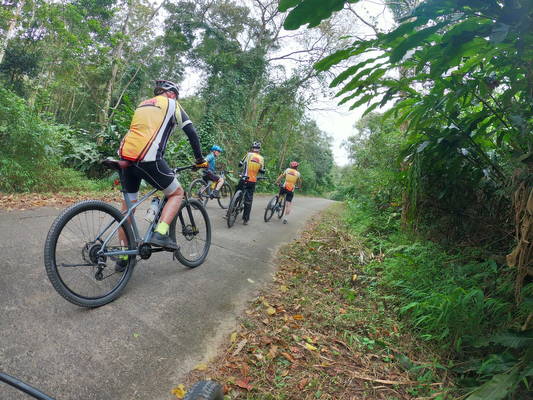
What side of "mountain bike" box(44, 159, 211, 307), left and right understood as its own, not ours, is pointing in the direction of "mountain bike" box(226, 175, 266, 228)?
front

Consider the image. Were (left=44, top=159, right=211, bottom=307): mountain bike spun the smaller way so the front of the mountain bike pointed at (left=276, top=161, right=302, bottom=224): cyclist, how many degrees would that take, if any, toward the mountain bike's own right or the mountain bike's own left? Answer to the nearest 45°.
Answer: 0° — it already faces them

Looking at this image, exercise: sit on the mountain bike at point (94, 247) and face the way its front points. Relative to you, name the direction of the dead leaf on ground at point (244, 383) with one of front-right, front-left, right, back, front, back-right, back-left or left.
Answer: right

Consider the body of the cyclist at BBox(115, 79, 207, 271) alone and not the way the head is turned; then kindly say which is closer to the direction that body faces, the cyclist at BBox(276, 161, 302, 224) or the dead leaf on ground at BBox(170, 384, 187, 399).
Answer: the cyclist

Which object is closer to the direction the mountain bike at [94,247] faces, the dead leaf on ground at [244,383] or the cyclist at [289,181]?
the cyclist

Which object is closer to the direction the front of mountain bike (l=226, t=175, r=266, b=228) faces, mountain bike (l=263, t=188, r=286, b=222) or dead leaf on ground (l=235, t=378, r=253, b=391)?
the mountain bike

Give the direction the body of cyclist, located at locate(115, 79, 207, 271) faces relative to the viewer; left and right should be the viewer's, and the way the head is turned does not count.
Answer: facing away from the viewer and to the right of the viewer

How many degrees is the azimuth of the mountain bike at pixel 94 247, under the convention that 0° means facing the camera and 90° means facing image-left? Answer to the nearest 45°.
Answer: approximately 225°

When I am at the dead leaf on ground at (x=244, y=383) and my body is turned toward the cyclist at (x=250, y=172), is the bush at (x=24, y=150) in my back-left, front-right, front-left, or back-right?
front-left

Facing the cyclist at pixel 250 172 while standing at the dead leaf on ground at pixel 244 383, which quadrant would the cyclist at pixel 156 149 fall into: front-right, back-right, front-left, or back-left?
front-left

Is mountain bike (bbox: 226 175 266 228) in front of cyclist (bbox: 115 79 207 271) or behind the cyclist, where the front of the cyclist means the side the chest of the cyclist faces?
in front

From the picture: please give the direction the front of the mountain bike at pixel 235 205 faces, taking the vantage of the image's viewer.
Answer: facing away from the viewer and to the right of the viewer

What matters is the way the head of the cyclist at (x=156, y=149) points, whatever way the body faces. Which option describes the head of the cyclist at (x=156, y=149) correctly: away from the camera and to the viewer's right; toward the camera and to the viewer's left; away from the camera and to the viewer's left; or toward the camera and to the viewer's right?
away from the camera and to the viewer's right
